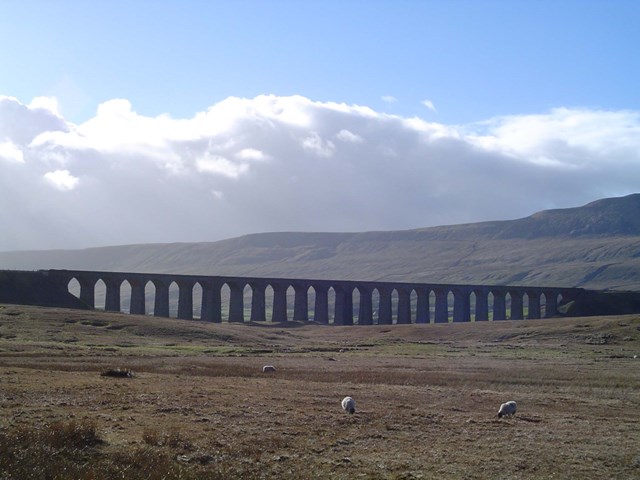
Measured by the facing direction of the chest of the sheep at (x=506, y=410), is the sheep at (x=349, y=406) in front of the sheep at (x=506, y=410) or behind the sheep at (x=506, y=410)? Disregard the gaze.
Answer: in front

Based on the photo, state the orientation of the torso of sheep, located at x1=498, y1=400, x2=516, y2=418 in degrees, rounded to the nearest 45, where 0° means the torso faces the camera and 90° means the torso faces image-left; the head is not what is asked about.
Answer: approximately 90°
